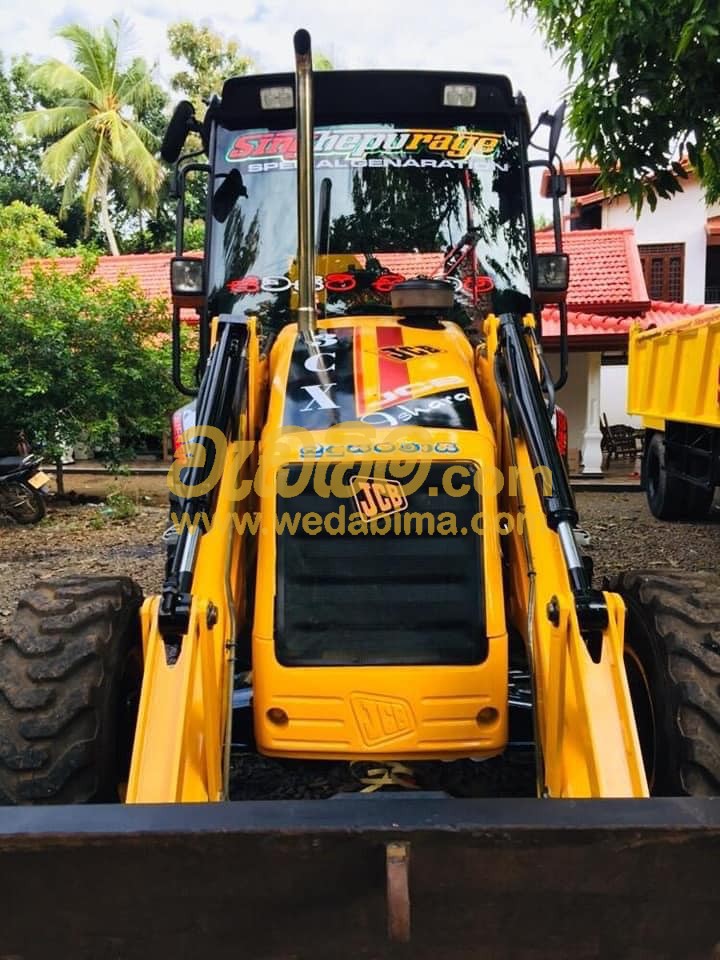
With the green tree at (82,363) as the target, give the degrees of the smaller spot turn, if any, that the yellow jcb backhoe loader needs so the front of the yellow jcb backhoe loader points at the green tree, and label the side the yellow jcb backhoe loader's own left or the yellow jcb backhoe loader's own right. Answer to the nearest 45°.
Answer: approximately 180°

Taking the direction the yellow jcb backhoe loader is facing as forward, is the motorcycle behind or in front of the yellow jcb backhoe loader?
behind

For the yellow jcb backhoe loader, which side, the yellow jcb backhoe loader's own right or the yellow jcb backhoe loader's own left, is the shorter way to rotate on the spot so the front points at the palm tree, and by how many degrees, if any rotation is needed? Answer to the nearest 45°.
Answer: approximately 180°

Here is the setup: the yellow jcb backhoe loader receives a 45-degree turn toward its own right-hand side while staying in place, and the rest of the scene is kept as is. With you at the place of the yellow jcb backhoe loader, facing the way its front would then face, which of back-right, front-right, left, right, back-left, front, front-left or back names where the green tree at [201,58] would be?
back-right
